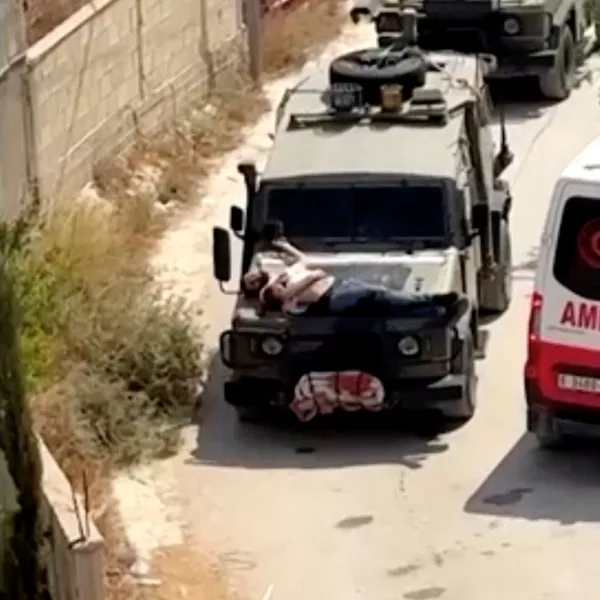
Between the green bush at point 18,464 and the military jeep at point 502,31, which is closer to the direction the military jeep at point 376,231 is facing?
the green bush

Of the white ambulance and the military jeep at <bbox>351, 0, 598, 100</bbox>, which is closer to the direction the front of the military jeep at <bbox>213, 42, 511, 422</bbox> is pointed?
the white ambulance

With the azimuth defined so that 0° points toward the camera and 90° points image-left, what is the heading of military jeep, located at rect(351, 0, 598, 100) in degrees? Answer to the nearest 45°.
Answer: approximately 45°

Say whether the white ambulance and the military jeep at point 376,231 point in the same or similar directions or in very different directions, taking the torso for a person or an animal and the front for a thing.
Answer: very different directions

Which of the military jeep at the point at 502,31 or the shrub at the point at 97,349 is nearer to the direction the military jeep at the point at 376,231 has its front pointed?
the shrub

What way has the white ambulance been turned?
away from the camera

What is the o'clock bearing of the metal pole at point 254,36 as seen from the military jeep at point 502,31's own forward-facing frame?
The metal pole is roughly at 2 o'clock from the military jeep.

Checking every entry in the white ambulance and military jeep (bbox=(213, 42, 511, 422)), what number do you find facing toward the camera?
1

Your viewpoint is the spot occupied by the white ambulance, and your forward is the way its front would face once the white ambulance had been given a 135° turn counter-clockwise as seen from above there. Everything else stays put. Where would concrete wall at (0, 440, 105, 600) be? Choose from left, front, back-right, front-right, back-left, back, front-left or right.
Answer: front

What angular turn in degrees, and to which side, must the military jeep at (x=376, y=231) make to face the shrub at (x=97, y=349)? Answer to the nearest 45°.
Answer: approximately 90° to its right

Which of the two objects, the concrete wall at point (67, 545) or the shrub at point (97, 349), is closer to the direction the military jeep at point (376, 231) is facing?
the concrete wall
